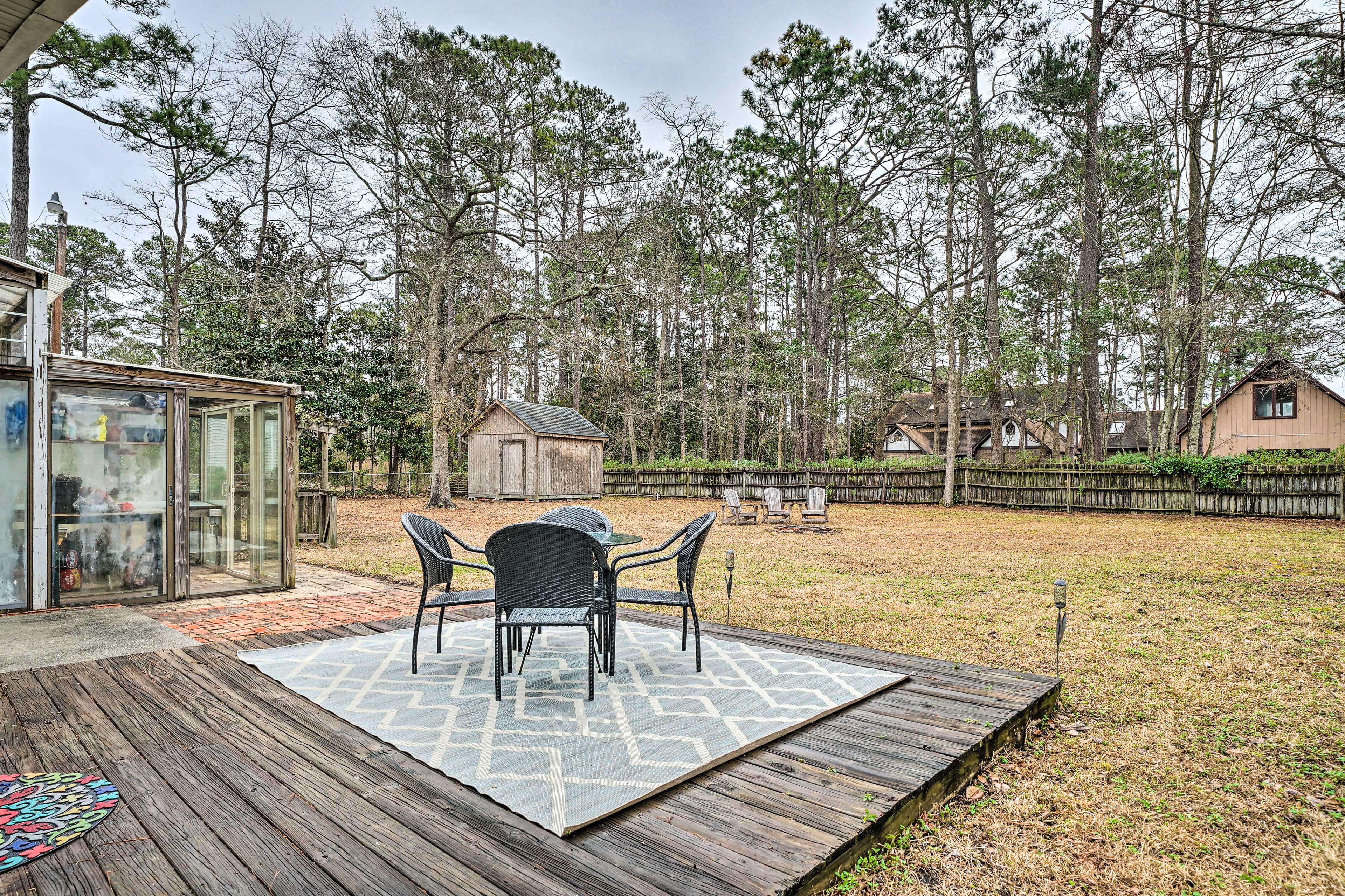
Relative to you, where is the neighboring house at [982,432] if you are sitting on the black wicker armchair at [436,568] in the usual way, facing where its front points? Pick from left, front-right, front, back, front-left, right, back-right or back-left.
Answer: front-left

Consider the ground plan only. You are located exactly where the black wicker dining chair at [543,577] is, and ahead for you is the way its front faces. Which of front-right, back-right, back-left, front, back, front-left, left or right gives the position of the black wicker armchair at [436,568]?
front-left

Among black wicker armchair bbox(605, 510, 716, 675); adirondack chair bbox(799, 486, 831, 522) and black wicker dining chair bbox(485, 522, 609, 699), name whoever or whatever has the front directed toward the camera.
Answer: the adirondack chair

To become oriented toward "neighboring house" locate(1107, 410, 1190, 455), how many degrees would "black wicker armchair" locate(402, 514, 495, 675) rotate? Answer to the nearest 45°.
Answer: approximately 45° to its left

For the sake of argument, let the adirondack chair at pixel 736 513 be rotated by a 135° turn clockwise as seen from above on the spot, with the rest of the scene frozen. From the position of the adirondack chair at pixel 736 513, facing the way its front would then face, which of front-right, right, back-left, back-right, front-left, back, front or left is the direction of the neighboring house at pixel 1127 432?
back-right

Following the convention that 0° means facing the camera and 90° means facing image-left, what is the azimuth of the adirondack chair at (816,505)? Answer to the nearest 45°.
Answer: approximately 0°

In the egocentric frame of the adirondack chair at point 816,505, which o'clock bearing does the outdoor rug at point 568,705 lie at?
The outdoor rug is roughly at 12 o'clock from the adirondack chair.

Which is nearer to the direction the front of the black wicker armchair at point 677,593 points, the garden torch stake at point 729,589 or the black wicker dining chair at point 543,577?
the black wicker dining chair

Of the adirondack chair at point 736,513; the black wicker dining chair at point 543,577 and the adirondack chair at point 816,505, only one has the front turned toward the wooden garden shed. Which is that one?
the black wicker dining chair

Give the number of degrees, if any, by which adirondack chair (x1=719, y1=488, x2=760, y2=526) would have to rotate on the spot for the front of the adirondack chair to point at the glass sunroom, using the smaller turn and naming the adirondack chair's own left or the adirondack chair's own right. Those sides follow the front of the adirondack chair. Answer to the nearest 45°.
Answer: approximately 90° to the adirondack chair's own right

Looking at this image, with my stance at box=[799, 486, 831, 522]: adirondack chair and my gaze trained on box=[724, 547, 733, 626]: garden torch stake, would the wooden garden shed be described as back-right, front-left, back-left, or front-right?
back-right

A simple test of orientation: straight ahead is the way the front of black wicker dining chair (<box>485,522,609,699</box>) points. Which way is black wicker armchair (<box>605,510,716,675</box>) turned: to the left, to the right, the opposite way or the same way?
to the left

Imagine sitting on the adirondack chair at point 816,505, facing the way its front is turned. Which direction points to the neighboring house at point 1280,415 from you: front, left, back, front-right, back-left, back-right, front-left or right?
back-left

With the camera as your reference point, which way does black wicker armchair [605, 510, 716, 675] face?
facing to the left of the viewer

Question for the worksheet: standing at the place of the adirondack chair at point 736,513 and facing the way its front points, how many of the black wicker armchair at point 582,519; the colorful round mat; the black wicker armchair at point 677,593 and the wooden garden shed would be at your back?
1

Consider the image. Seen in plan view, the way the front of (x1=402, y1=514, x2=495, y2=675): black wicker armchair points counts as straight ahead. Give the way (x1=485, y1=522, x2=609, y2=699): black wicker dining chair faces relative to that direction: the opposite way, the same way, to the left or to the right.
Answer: to the left

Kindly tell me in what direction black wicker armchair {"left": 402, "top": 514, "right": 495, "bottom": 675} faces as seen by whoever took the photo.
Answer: facing to the right of the viewer

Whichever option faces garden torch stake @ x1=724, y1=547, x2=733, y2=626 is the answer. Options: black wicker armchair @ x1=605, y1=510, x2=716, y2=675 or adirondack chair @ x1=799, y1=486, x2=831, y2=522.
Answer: the adirondack chair

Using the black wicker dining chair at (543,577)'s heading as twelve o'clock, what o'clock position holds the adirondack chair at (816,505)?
The adirondack chair is roughly at 1 o'clock from the black wicker dining chair.

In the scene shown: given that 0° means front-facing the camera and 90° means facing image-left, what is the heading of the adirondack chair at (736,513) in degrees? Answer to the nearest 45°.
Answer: approximately 315°
